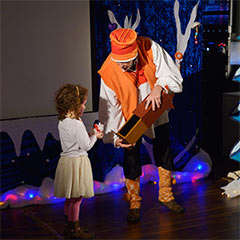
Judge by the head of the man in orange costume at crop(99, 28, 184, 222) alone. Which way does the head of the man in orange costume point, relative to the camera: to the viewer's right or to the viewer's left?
to the viewer's left

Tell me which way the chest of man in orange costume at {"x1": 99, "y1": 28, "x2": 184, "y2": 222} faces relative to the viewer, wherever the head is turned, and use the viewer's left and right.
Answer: facing the viewer

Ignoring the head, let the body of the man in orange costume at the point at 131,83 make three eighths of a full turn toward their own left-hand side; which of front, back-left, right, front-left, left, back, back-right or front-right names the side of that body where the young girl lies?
back
